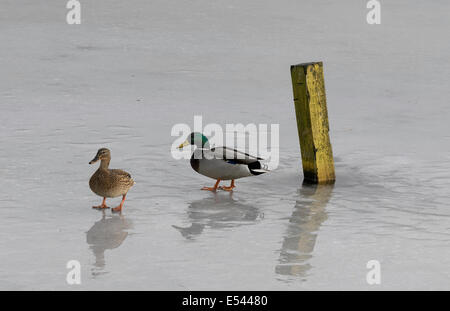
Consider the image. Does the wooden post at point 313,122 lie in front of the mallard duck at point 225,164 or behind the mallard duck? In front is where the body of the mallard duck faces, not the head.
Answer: behind

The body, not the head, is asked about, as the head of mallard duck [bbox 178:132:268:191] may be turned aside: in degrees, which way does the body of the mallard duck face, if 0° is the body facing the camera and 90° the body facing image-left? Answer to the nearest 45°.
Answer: approximately 90°

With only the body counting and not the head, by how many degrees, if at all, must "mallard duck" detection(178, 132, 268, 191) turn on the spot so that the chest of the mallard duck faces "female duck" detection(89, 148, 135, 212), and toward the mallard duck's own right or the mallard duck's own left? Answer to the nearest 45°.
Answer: approximately 45° to the mallard duck's own left

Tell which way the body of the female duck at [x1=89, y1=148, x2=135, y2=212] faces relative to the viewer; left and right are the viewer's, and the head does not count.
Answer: facing the viewer and to the left of the viewer

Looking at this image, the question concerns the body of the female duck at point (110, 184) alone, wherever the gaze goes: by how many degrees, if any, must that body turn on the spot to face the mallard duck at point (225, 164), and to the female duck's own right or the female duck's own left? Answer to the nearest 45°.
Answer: approximately 180°

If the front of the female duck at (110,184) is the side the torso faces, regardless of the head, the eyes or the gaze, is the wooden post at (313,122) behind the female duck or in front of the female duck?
behind

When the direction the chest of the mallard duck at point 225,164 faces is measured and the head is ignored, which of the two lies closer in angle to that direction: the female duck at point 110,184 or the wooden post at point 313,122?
the female duck

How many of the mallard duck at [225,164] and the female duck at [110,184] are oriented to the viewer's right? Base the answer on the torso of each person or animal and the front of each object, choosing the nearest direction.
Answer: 0
